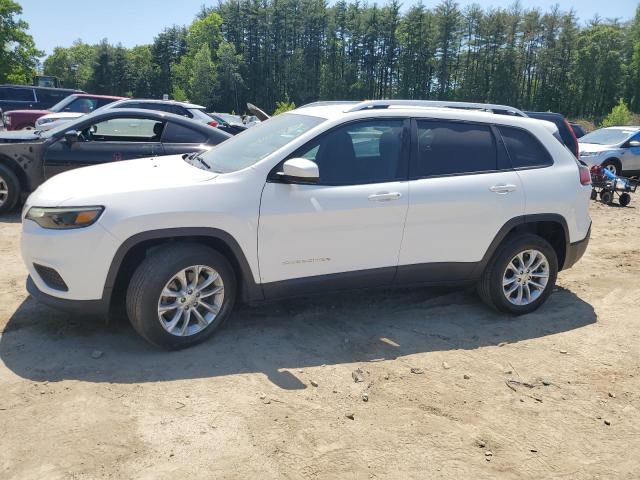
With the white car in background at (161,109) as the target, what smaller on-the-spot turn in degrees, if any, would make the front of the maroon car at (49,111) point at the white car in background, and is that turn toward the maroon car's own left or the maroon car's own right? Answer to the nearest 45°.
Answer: approximately 135° to the maroon car's own left

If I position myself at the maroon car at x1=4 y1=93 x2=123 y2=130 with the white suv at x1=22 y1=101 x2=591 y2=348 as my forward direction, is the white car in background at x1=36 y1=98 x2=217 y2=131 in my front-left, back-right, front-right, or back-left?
front-left

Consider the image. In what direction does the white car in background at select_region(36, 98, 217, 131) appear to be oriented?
to the viewer's left

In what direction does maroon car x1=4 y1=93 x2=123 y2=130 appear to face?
to the viewer's left

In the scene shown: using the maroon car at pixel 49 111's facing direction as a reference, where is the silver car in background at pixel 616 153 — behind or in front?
behind

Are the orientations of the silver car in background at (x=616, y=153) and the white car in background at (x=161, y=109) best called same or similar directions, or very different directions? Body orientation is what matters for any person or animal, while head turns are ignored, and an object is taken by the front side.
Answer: same or similar directions

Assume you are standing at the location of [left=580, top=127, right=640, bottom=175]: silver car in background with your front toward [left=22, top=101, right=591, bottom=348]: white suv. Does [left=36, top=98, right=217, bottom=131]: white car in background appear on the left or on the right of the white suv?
right

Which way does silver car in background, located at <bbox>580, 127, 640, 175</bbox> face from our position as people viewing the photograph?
facing the viewer and to the left of the viewer

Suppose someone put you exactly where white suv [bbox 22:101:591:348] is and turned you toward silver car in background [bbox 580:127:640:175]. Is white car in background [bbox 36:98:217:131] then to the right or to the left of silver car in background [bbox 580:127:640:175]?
left

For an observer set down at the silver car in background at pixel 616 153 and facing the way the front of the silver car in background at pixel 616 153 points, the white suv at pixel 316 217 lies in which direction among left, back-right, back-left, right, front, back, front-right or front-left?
front-left

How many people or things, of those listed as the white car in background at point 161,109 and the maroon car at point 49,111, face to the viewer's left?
2

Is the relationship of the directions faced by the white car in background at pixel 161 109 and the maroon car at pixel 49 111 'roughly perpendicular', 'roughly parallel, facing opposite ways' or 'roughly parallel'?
roughly parallel

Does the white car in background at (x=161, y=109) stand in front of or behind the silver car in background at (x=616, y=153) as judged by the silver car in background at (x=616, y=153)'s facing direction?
in front

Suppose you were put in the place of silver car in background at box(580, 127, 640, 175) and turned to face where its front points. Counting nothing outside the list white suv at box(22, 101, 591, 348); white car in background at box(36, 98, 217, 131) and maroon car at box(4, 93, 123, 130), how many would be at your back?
0

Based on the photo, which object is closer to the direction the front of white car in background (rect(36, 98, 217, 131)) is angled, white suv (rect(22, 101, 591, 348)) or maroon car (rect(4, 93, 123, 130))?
the maroon car
